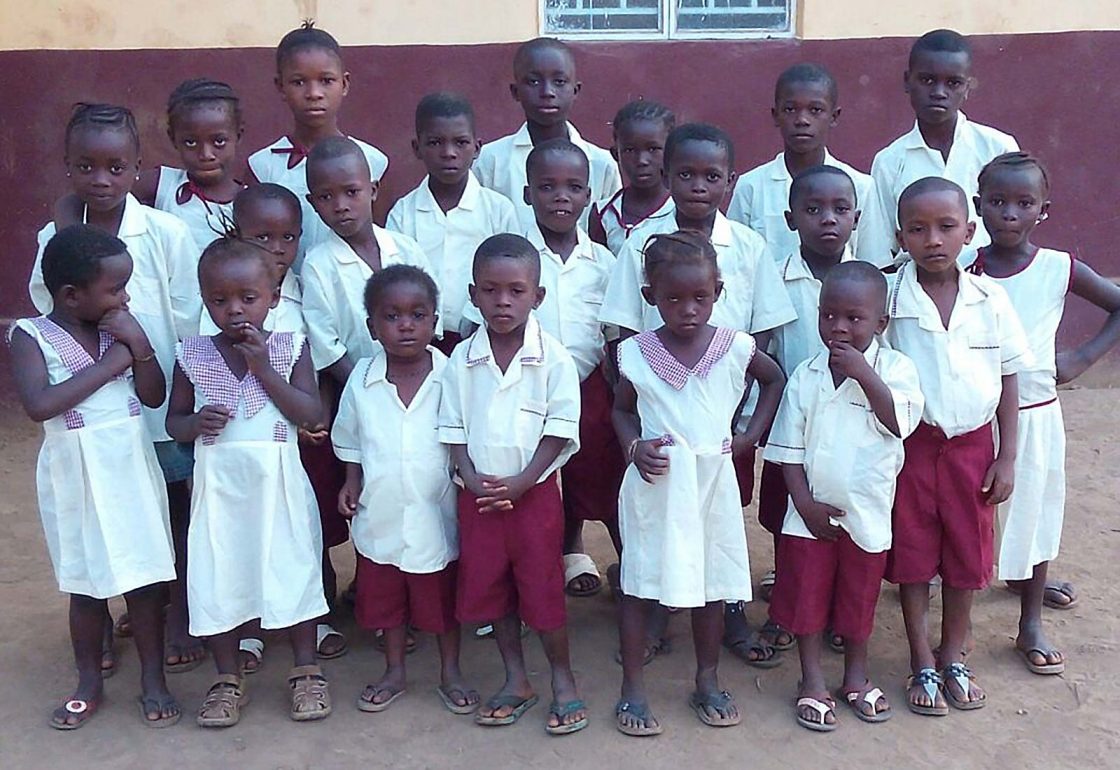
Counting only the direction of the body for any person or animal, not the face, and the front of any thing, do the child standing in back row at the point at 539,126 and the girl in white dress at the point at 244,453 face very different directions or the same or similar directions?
same or similar directions

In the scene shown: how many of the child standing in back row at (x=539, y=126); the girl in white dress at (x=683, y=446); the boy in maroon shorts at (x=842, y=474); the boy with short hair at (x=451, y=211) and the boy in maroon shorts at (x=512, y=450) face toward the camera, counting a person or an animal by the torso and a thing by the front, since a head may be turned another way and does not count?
5

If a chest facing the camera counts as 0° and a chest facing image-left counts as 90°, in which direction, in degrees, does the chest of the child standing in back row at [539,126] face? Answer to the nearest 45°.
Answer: approximately 0°

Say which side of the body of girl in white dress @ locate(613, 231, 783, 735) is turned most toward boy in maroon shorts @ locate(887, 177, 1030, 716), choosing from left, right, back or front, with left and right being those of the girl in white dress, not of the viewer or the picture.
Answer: left

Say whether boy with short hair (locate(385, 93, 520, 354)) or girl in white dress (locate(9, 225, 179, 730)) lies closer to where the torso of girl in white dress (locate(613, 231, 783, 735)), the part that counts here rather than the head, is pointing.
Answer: the girl in white dress

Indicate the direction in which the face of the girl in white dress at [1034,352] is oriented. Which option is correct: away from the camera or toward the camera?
toward the camera

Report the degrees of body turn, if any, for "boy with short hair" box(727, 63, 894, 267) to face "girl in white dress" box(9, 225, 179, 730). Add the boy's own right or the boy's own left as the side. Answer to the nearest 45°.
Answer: approximately 45° to the boy's own right

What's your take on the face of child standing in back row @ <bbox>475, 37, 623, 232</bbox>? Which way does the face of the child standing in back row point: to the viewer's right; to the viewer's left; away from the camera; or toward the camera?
toward the camera

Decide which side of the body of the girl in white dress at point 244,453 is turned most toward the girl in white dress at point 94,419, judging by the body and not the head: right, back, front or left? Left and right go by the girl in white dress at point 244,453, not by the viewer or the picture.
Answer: right

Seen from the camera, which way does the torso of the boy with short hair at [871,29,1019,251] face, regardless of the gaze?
toward the camera

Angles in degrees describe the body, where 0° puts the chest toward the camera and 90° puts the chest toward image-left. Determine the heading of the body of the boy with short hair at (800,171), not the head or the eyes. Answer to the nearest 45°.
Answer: approximately 0°

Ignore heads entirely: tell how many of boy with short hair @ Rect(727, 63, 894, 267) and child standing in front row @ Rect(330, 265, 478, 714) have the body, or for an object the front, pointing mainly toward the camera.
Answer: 2

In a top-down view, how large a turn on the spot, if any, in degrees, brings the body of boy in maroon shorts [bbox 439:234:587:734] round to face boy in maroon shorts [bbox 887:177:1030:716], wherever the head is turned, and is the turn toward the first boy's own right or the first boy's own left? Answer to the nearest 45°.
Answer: approximately 90° to the first boy's own left

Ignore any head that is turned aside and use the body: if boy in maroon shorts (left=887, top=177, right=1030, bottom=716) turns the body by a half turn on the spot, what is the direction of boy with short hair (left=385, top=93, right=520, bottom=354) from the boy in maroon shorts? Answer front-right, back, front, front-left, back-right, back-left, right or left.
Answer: left

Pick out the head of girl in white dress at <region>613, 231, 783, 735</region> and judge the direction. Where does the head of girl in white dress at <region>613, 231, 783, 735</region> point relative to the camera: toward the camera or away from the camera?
toward the camera
